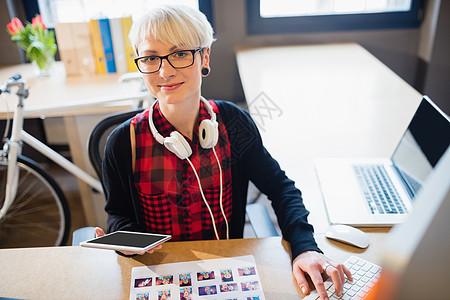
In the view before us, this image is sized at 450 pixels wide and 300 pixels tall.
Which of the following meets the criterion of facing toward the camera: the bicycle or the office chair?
the office chair

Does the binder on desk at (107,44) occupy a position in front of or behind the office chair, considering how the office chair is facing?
behind

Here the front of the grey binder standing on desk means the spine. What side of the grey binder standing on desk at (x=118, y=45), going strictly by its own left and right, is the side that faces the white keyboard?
front

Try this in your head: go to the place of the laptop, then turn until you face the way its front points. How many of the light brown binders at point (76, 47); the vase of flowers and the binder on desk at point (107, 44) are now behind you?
0

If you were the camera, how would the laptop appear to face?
facing to the left of the viewer

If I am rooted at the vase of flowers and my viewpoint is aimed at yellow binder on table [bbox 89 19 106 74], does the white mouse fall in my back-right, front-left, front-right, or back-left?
front-right

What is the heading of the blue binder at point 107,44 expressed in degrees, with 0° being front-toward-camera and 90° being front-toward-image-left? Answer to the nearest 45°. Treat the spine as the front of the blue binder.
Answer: approximately 0°

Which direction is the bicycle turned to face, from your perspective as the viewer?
facing to the left of the viewer

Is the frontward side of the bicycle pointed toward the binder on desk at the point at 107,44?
no

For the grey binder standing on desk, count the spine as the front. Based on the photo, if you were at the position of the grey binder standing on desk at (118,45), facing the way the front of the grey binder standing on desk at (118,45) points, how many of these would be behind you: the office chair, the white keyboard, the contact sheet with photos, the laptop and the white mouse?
0

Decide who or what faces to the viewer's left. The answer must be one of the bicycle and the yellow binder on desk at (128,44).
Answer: the bicycle

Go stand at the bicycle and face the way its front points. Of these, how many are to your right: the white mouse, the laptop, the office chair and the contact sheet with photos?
0

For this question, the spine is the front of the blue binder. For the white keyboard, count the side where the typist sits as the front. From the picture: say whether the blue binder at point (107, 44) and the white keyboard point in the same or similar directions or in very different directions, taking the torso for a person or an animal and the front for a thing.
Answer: very different directions
